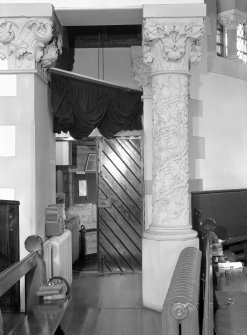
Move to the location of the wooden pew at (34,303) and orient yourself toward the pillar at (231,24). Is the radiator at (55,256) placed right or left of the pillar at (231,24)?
left

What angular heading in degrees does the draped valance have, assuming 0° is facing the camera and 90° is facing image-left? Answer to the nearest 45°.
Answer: approximately 315°

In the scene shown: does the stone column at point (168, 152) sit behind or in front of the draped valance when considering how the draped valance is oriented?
in front

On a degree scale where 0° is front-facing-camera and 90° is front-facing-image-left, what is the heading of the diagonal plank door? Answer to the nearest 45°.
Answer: approximately 0°

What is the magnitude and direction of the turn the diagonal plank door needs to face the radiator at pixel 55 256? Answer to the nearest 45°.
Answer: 0° — it already faces it
